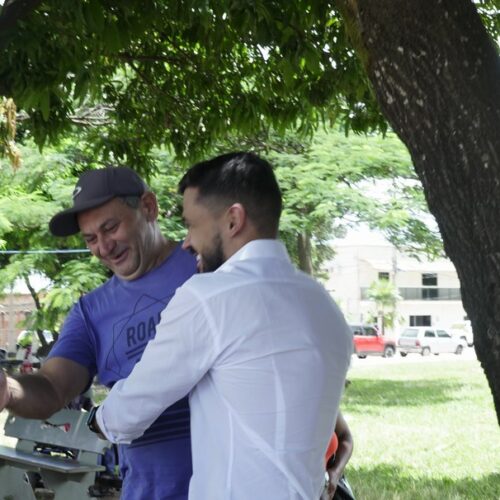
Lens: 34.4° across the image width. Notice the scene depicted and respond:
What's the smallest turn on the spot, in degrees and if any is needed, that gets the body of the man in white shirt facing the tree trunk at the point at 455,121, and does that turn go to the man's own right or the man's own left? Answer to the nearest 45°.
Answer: approximately 90° to the man's own right

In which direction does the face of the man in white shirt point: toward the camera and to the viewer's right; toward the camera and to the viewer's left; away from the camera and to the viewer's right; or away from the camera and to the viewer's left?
away from the camera and to the viewer's left

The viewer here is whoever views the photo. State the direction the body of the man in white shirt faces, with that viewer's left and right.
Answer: facing away from the viewer and to the left of the viewer

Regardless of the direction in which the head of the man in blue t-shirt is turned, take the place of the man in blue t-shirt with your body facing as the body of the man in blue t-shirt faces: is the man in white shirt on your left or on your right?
on your left

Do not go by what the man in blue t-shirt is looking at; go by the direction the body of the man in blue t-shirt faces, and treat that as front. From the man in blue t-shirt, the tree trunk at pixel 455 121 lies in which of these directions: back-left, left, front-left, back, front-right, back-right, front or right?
back-left

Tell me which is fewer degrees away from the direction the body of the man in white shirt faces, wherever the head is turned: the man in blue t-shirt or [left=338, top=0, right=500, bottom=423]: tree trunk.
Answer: the man in blue t-shirt
